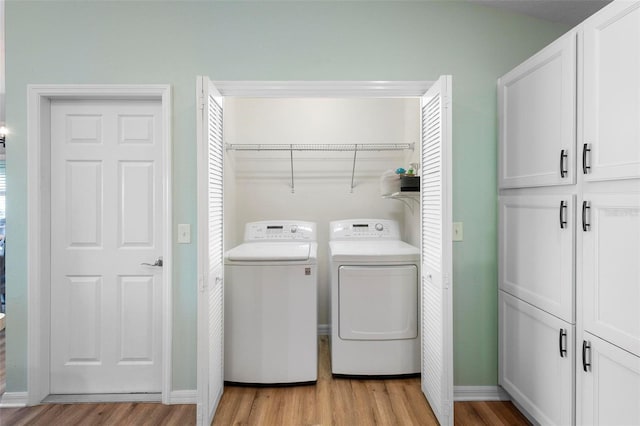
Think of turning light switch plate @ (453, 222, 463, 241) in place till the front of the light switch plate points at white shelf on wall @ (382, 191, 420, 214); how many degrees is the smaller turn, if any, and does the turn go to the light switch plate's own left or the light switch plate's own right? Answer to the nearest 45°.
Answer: approximately 135° to the light switch plate's own right

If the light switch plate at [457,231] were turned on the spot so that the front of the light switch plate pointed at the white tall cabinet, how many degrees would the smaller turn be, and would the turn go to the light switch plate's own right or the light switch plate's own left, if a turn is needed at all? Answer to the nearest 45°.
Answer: approximately 45° to the light switch plate's own left

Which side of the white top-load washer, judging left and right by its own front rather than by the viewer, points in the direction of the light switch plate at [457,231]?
left

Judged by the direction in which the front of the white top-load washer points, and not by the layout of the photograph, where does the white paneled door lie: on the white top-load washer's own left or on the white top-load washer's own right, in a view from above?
on the white top-load washer's own right

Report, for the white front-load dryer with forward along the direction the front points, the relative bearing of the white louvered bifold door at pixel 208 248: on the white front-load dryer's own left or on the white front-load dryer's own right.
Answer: on the white front-load dryer's own right

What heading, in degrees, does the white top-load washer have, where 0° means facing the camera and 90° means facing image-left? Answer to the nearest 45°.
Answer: approximately 0°
